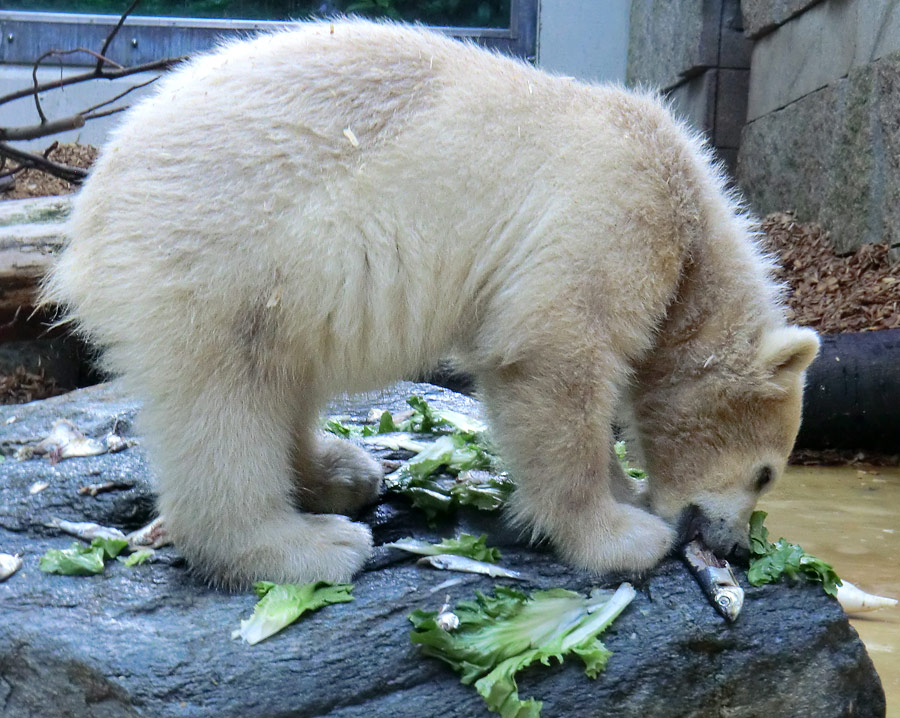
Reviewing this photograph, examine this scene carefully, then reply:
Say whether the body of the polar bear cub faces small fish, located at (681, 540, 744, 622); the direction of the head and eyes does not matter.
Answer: yes

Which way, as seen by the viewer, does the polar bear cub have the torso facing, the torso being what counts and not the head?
to the viewer's right

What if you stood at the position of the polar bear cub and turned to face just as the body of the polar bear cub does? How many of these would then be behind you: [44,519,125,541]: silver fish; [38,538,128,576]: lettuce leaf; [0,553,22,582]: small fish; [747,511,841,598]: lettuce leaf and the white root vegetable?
3

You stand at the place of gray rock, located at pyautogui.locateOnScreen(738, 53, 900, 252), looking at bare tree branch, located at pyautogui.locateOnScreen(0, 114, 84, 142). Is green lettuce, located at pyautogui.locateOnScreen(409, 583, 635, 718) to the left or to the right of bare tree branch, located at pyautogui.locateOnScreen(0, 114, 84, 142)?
left

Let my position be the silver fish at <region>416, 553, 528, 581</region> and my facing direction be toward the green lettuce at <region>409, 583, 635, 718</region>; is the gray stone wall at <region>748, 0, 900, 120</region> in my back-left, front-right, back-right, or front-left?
back-left

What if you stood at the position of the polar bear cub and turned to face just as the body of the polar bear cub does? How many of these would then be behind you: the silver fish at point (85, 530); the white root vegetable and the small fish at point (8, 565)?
2

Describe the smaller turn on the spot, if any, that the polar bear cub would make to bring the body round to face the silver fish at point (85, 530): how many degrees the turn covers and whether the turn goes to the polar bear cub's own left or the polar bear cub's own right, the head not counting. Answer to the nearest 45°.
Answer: approximately 180°

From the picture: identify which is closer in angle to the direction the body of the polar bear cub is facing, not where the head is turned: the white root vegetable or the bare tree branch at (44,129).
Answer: the white root vegetable

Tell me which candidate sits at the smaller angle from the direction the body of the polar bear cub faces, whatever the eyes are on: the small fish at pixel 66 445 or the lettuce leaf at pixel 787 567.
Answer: the lettuce leaf

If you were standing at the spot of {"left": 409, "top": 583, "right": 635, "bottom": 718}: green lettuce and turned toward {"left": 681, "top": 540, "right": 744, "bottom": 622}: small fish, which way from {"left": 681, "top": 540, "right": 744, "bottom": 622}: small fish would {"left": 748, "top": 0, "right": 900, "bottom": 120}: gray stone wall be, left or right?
left

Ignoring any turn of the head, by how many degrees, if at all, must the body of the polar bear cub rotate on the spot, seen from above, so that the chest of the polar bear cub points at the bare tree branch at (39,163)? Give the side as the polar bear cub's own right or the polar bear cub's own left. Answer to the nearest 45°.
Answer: approximately 135° to the polar bear cub's own left

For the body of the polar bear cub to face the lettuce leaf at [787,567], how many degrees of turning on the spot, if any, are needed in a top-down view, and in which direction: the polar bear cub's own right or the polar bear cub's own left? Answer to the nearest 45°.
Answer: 0° — it already faces it
